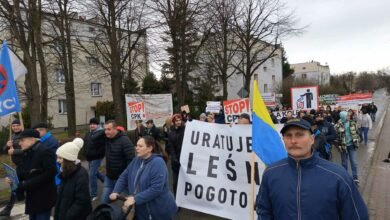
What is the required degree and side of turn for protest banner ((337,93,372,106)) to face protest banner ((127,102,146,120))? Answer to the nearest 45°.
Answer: approximately 45° to its right

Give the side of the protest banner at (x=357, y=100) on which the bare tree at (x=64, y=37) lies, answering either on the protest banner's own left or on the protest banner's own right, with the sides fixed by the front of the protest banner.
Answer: on the protest banner's own right

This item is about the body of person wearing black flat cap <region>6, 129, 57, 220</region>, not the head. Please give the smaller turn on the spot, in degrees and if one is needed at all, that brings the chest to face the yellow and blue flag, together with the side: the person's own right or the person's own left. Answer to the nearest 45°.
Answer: approximately 135° to the person's own left

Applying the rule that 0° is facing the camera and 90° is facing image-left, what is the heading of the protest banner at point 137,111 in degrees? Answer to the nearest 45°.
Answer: approximately 0°
